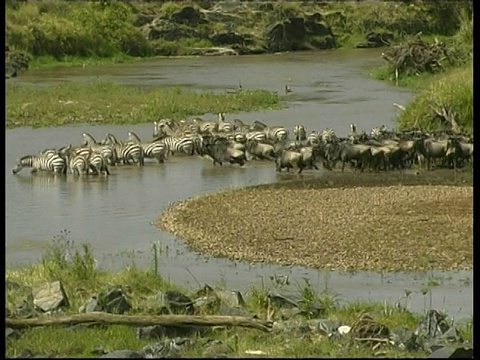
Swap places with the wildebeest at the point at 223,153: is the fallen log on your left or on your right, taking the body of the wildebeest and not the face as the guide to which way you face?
on your left

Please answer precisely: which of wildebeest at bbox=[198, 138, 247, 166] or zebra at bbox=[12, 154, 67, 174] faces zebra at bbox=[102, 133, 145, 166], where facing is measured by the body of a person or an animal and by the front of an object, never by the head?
the wildebeest

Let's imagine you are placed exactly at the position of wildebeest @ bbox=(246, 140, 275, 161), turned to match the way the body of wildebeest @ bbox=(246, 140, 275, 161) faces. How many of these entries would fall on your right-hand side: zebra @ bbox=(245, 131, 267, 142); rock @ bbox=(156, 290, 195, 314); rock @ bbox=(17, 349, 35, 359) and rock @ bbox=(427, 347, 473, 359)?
1

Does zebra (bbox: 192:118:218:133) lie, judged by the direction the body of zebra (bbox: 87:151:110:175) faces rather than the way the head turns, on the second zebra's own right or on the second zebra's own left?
on the second zebra's own right

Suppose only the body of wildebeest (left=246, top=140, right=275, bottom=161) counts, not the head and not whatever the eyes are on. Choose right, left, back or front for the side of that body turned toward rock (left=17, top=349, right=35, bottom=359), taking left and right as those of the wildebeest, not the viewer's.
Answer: left

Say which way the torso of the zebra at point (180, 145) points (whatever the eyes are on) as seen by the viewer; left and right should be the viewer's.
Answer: facing to the left of the viewer

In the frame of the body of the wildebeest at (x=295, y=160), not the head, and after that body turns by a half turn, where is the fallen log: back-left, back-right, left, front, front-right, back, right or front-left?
right

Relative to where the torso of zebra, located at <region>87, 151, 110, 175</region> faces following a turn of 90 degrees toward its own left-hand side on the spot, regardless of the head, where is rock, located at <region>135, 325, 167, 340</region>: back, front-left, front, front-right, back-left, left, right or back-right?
front-left

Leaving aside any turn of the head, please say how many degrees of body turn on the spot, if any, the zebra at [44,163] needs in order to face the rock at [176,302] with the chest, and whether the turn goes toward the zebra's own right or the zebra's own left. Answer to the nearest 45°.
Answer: approximately 90° to the zebra's own left

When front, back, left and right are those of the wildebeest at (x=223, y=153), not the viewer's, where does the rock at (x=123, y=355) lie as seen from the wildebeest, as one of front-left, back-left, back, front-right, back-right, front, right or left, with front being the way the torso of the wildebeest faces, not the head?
left

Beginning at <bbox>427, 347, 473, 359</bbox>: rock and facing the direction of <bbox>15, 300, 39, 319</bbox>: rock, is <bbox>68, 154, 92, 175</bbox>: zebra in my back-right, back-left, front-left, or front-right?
front-right

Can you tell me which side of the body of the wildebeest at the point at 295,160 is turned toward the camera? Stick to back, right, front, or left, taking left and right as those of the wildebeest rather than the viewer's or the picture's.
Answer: left

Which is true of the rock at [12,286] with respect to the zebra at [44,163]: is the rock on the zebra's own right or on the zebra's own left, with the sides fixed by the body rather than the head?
on the zebra's own left

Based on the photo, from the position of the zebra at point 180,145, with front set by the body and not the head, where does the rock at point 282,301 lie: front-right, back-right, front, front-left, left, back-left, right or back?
left

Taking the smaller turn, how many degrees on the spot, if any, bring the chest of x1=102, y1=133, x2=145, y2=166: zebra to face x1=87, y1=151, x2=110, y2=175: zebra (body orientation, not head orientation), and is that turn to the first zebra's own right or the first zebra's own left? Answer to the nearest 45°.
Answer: approximately 45° to the first zebra's own left

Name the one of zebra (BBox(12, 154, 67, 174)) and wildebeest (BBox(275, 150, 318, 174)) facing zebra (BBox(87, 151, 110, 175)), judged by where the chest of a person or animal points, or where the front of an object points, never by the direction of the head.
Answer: the wildebeest

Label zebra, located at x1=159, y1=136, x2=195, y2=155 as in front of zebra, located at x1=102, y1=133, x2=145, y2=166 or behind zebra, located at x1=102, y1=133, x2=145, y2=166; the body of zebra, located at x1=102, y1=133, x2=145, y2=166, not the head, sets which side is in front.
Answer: behind

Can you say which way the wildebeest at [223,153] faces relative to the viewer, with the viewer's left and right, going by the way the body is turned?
facing to the left of the viewer
